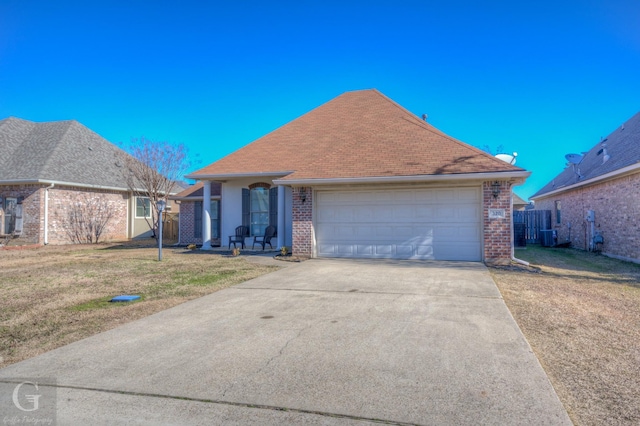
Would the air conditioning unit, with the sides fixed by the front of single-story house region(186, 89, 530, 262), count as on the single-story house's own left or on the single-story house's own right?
on the single-story house's own left

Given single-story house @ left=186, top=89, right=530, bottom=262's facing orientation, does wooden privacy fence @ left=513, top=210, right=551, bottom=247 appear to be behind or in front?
behind

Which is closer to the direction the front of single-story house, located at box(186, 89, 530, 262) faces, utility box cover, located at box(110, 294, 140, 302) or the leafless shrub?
the utility box cover

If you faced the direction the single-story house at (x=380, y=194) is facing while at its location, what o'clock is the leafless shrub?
The leafless shrub is roughly at 4 o'clock from the single-story house.

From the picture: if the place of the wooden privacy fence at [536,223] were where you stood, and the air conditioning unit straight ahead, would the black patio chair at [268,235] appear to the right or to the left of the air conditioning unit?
right

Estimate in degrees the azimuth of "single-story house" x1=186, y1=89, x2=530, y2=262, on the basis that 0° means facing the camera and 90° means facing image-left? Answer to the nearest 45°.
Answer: approximately 0°

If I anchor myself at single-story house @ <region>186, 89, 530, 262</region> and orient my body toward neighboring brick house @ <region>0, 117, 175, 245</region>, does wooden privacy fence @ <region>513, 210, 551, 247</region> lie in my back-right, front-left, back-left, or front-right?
back-right

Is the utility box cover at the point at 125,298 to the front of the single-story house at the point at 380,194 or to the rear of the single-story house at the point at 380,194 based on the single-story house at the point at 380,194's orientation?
to the front

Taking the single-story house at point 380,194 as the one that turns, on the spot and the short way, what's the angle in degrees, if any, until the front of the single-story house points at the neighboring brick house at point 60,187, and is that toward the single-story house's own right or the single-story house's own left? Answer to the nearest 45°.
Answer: approximately 90° to the single-story house's own right

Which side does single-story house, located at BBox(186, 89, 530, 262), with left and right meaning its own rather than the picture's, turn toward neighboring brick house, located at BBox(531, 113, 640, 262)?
left
